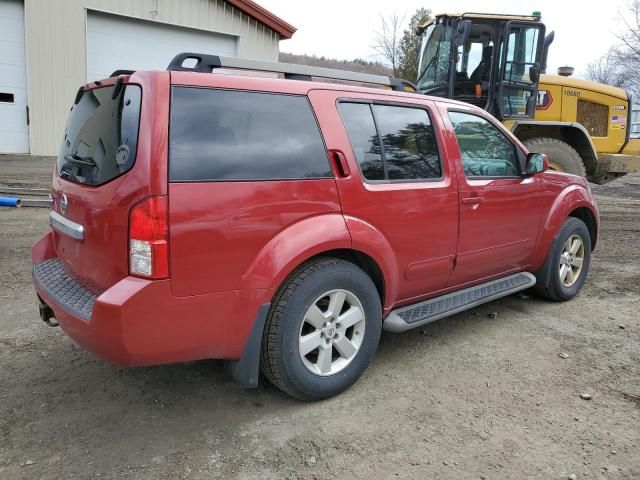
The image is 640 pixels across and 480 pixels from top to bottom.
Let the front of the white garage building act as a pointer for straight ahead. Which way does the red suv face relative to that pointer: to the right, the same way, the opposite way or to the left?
to the left

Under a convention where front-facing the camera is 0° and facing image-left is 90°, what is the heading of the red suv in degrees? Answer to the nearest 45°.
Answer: approximately 225°

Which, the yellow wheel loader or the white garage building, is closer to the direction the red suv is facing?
the yellow wheel loader

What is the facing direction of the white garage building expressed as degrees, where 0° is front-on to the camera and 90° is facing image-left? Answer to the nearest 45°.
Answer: approximately 315°

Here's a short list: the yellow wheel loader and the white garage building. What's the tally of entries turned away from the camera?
0

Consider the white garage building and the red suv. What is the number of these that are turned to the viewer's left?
0

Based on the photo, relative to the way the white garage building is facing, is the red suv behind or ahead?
ahead

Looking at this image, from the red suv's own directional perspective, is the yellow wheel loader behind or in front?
in front

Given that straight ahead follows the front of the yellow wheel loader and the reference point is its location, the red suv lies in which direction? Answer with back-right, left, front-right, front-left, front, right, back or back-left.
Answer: front-left

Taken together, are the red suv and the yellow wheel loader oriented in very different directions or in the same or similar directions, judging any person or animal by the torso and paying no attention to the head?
very different directions
